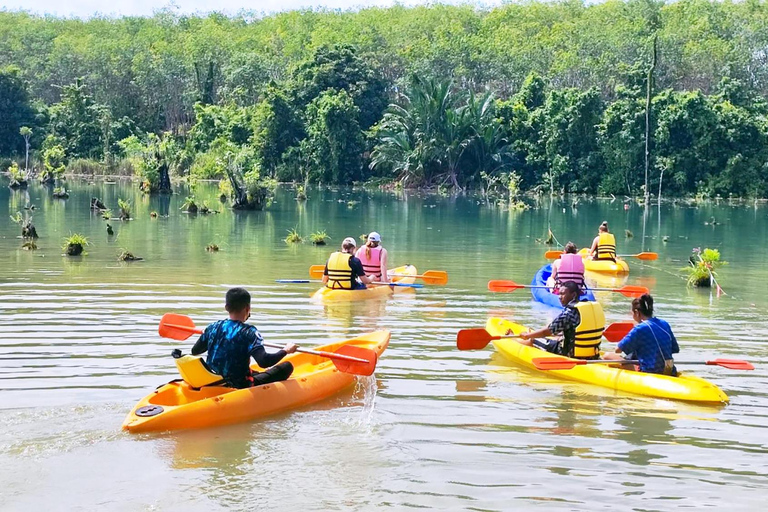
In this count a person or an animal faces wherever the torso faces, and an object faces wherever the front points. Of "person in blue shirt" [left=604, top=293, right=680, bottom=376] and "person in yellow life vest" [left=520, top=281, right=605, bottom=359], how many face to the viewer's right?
0

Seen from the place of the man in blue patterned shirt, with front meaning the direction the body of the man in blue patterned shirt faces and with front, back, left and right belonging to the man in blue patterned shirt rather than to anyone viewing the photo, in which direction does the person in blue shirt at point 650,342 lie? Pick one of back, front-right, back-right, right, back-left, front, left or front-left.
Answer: front-right

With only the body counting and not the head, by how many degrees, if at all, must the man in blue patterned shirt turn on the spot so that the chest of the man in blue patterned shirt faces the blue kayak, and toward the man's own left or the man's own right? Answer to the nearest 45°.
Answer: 0° — they already face it

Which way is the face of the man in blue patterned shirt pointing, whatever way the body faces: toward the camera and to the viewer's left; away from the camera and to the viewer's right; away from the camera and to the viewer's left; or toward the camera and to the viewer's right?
away from the camera and to the viewer's right

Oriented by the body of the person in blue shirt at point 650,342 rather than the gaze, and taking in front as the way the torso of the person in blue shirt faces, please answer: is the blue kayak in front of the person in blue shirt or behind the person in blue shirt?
in front

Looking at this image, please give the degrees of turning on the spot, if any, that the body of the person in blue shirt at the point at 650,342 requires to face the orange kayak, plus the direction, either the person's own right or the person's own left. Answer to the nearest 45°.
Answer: approximately 90° to the person's own left

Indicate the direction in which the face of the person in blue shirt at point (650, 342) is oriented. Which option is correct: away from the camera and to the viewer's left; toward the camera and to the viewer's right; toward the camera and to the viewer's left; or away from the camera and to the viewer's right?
away from the camera and to the viewer's left

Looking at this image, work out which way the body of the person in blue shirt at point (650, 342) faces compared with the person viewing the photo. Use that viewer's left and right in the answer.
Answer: facing away from the viewer and to the left of the viewer

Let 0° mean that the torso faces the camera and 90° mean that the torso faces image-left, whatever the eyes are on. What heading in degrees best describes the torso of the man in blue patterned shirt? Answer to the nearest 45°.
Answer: approximately 225°

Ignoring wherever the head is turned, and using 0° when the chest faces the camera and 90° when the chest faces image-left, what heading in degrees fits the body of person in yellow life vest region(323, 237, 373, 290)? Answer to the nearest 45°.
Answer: approximately 225°

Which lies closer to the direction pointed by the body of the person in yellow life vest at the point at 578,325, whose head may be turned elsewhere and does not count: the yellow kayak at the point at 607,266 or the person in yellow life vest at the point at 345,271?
the person in yellow life vest

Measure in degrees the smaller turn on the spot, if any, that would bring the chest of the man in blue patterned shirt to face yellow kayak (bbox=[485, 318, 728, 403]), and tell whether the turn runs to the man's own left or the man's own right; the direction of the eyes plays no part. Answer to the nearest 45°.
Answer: approximately 45° to the man's own right

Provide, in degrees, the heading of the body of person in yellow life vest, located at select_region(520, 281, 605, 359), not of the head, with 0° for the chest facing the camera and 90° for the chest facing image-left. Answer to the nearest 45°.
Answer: approximately 135°
